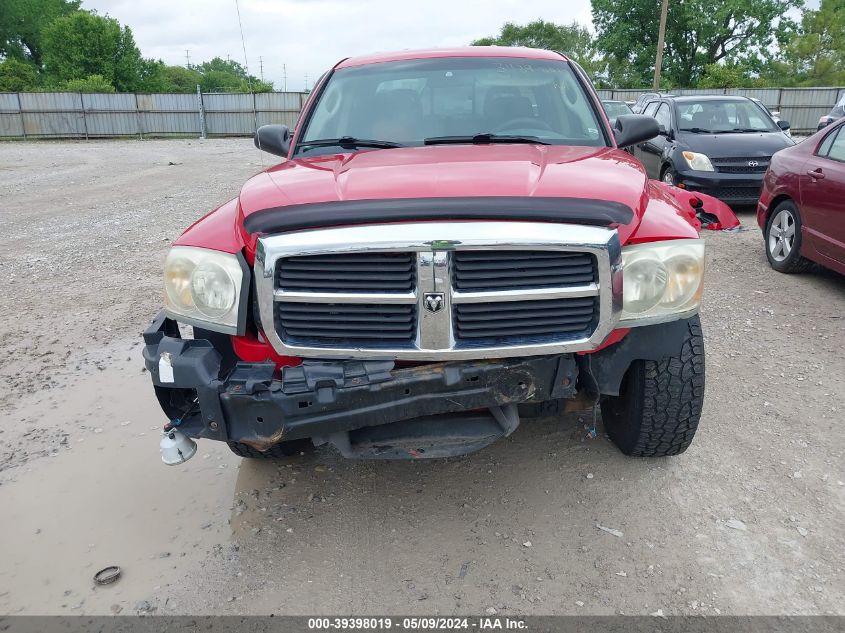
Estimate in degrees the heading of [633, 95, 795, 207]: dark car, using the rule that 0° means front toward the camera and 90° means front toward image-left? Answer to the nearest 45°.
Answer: approximately 315°

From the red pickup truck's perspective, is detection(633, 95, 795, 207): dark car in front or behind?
behind

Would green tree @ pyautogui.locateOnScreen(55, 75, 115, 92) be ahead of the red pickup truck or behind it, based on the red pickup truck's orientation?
behind

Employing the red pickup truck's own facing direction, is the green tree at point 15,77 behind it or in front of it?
behind

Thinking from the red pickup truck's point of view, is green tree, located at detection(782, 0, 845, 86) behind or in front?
behind

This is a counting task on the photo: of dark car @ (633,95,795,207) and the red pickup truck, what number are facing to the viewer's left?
0

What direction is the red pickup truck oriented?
toward the camera

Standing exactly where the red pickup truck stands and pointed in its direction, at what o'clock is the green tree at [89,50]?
The green tree is roughly at 5 o'clock from the red pickup truck.

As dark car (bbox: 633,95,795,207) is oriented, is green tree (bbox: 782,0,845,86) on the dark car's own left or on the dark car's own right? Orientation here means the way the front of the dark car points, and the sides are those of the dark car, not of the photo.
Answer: on the dark car's own left

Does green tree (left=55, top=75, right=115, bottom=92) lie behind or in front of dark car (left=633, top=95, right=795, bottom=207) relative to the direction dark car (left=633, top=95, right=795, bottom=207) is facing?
behind

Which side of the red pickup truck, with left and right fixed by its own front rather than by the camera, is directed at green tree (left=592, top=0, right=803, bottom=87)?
back

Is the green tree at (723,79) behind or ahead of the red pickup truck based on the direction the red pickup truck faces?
behind

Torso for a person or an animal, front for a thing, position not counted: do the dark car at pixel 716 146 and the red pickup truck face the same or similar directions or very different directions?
same or similar directions
